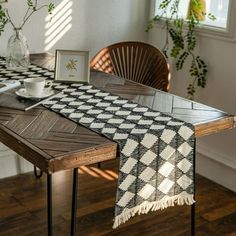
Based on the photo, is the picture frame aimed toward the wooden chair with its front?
no

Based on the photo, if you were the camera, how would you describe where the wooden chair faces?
facing the viewer and to the left of the viewer

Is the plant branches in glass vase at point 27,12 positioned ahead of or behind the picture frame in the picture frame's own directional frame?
behind

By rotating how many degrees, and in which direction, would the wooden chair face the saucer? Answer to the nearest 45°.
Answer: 0° — it already faces it

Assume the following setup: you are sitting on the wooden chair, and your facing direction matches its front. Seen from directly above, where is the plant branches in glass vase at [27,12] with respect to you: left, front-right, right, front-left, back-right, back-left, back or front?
front-right

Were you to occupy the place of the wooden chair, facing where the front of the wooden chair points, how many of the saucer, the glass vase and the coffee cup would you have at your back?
0

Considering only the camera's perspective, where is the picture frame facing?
facing the viewer

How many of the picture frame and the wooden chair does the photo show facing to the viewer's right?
0
